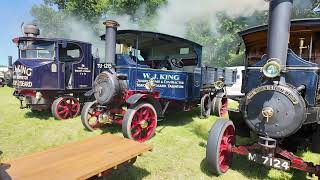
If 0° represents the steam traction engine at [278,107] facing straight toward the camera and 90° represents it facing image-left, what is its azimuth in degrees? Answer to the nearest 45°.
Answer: approximately 45°

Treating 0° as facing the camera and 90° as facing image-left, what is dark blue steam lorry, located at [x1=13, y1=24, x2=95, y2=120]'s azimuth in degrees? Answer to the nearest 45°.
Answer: approximately 45°

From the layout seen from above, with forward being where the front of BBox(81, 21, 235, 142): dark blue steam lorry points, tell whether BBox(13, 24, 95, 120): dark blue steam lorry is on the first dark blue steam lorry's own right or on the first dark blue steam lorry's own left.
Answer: on the first dark blue steam lorry's own right

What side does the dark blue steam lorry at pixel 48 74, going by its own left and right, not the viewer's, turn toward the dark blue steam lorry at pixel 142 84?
left

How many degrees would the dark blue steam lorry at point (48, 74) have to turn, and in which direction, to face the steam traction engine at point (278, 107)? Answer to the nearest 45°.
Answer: approximately 90° to its left

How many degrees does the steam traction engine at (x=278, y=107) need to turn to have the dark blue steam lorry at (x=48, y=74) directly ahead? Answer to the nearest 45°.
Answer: approximately 45° to its right

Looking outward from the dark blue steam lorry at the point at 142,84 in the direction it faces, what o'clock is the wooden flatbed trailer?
The wooden flatbed trailer is roughly at 11 o'clock from the dark blue steam lorry.

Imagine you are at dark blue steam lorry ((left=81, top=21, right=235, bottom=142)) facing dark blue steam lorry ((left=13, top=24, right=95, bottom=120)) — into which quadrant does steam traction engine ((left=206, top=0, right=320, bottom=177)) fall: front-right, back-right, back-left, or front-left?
back-left
